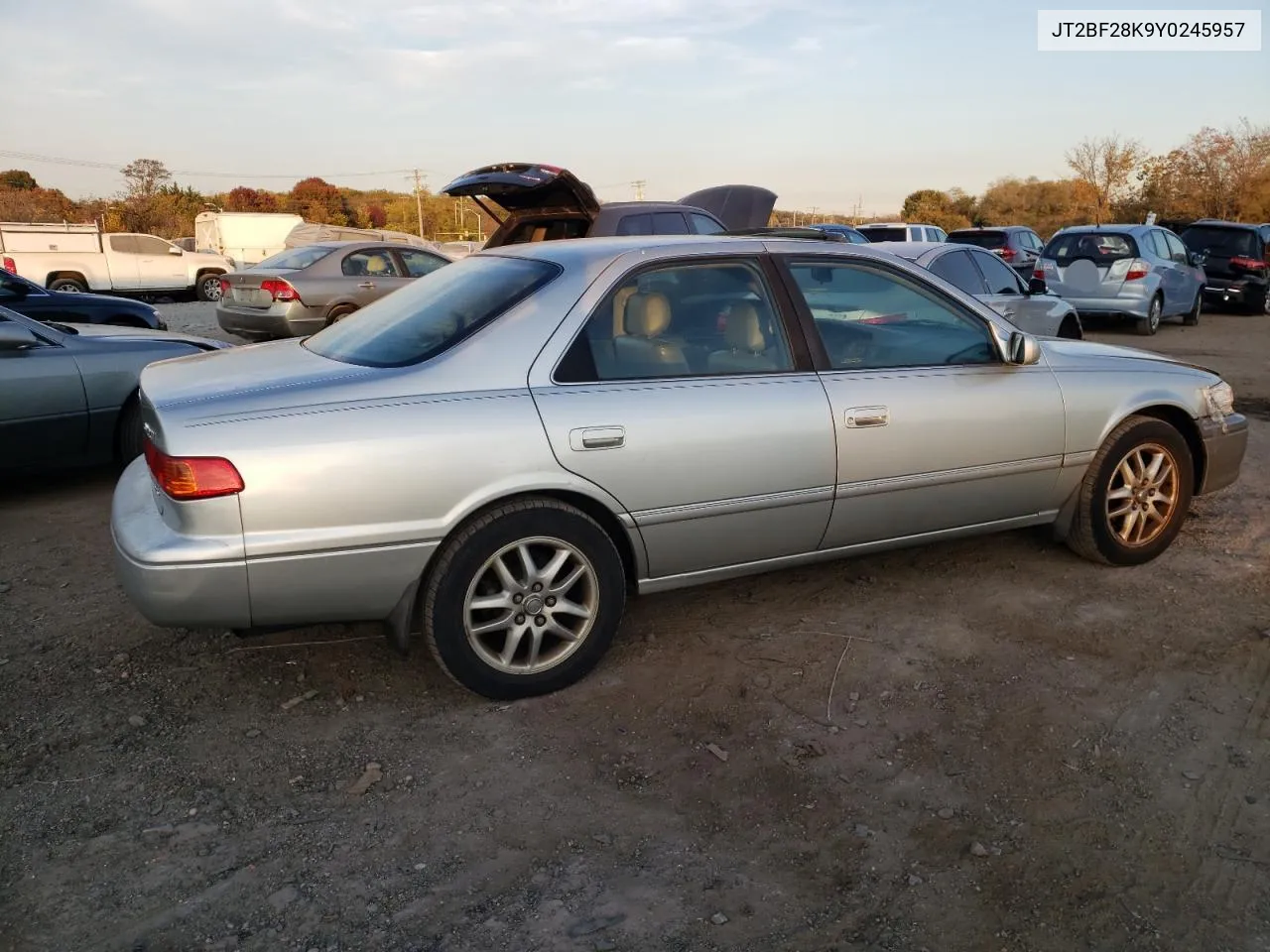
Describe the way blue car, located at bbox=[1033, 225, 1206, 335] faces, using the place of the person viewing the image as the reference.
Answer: facing away from the viewer and to the right of the viewer

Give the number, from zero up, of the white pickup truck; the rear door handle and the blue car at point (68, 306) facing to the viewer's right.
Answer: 2

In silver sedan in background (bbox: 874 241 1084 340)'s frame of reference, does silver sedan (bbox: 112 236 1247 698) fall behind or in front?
behind

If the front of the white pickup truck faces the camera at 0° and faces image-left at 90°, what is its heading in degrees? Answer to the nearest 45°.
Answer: approximately 270°

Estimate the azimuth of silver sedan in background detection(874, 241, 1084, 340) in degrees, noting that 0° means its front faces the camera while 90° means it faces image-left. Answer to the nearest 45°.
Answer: approximately 225°

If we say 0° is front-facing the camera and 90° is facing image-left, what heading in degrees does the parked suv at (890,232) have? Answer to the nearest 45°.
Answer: approximately 225°
